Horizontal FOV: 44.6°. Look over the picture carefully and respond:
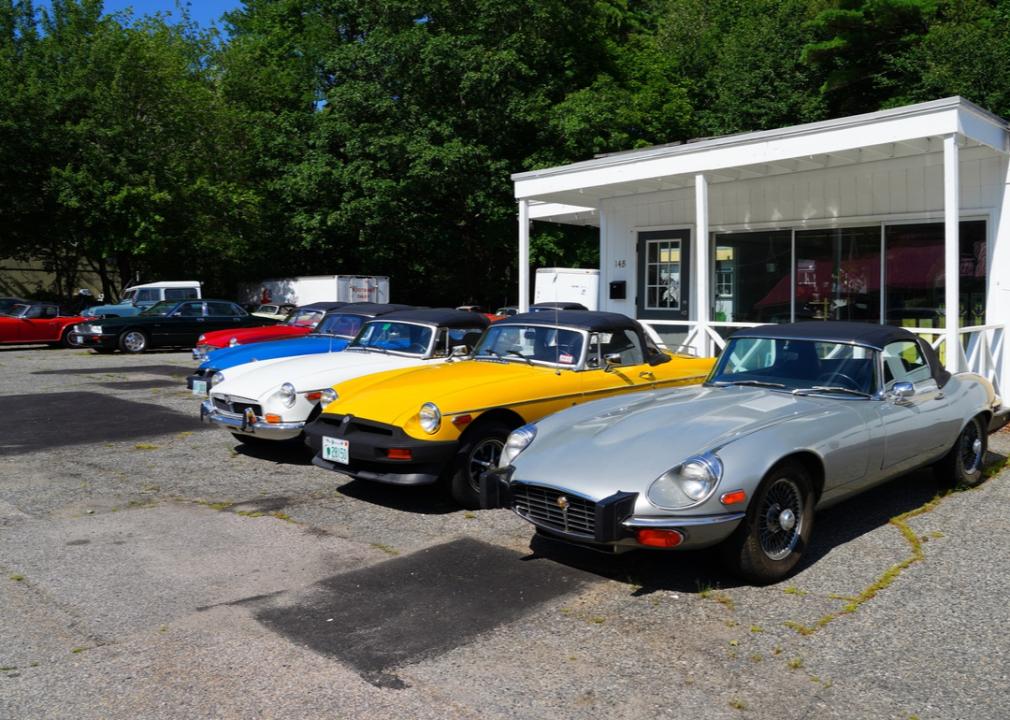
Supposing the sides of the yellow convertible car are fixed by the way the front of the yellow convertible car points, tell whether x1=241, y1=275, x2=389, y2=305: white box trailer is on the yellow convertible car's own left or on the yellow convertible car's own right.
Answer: on the yellow convertible car's own right

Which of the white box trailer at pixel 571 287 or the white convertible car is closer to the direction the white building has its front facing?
the white convertible car

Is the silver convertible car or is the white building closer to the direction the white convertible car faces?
the silver convertible car

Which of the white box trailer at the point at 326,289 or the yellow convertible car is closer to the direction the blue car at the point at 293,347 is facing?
the yellow convertible car

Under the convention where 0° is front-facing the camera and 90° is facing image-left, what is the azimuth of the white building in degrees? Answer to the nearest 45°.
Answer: approximately 45°

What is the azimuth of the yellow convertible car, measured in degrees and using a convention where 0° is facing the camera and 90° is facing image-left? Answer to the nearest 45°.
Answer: approximately 45°

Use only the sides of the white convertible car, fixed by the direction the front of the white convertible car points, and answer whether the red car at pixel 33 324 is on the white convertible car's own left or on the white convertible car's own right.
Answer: on the white convertible car's own right

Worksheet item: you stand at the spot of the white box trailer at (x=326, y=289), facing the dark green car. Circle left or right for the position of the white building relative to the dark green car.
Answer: left

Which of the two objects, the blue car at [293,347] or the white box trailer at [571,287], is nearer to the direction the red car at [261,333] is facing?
the blue car

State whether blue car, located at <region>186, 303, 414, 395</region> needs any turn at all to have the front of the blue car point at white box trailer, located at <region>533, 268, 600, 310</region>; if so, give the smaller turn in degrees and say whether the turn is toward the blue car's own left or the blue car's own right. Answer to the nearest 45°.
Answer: approximately 180°
